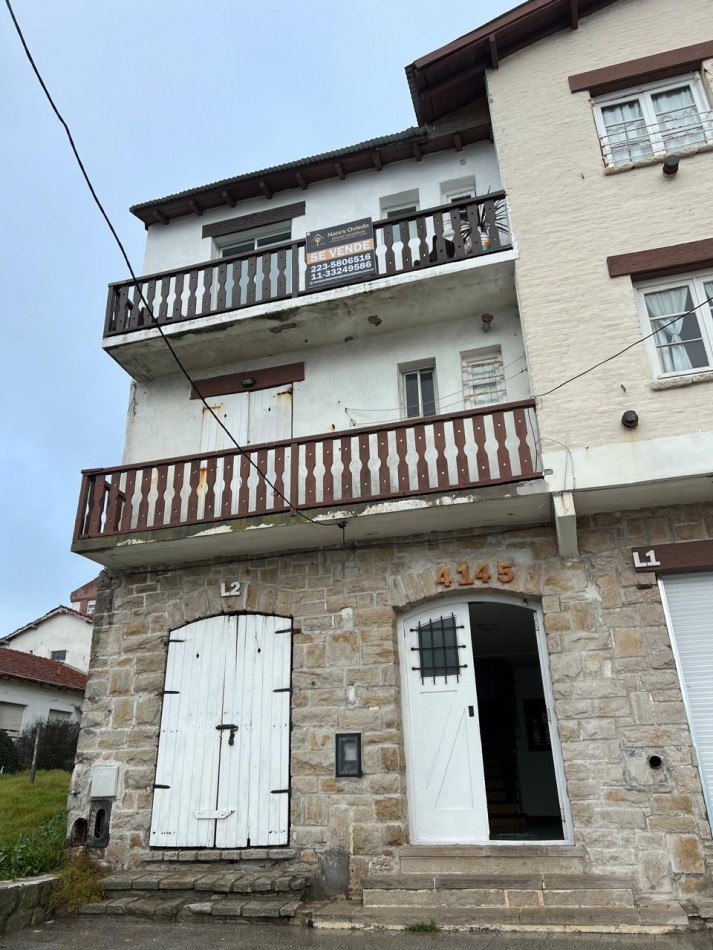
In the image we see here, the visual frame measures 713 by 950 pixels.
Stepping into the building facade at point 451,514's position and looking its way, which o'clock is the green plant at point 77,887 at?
The green plant is roughly at 3 o'clock from the building facade.

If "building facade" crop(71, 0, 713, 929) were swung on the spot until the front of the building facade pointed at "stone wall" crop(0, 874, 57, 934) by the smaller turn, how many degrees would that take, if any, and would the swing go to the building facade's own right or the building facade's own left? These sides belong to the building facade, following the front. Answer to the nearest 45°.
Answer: approximately 90° to the building facade's own right

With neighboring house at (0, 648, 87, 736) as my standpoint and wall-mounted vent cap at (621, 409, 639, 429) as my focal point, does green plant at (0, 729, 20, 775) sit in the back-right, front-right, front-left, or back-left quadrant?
front-right

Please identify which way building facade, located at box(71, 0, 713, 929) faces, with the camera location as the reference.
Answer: facing the viewer

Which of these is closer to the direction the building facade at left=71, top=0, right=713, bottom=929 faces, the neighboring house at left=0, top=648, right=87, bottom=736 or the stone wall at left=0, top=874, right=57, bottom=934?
the stone wall
